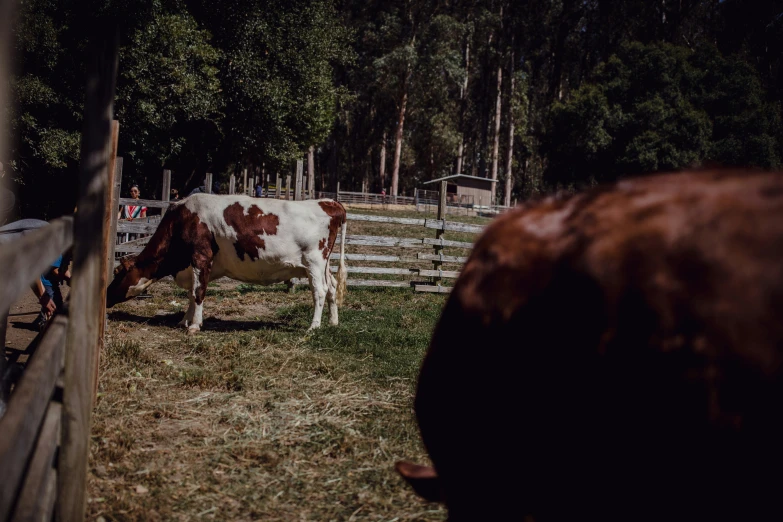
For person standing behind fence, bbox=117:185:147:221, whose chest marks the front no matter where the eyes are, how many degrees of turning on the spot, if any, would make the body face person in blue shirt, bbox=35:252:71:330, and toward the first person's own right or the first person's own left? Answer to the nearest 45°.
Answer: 0° — they already face them

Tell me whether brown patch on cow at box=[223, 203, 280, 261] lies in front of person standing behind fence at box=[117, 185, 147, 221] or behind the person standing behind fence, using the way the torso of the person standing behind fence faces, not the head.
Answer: in front

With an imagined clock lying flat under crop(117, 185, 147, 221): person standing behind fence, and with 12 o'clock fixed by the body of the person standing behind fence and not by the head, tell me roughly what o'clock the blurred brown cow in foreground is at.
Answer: The blurred brown cow in foreground is roughly at 12 o'clock from the person standing behind fence.

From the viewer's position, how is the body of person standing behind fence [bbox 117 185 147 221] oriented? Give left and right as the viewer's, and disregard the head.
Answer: facing the viewer

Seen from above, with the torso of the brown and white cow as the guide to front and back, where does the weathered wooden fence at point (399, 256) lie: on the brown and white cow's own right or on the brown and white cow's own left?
on the brown and white cow's own right

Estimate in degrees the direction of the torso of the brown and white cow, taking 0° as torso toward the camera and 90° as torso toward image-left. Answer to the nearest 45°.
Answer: approximately 90°

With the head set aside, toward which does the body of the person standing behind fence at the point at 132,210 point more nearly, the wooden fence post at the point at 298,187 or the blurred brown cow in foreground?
the blurred brown cow in foreground

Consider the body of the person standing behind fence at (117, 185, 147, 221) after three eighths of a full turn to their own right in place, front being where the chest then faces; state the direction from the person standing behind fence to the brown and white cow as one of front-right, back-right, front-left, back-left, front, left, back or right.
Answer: back-left

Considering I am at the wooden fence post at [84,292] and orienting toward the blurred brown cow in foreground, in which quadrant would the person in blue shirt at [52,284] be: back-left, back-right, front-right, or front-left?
back-left

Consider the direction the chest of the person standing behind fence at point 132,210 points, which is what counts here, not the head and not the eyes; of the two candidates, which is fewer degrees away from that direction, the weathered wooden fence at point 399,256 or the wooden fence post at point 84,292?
the wooden fence post

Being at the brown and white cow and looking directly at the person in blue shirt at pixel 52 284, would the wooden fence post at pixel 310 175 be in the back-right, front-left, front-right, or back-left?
back-right
